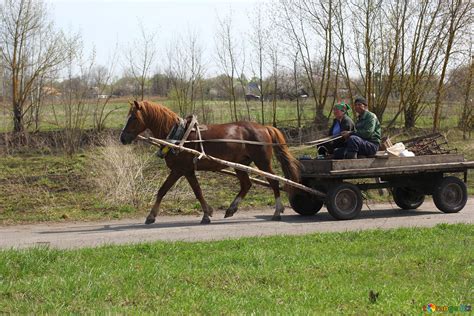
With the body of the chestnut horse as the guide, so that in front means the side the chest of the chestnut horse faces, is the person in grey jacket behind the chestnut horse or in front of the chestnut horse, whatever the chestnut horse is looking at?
behind

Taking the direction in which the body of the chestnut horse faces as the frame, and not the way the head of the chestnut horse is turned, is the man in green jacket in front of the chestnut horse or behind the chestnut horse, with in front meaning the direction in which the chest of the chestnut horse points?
behind

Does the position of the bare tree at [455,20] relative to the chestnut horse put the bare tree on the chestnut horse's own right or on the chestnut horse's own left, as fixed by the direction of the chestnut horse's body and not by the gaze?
on the chestnut horse's own right

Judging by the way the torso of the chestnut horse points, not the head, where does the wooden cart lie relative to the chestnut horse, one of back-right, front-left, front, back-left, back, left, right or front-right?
back

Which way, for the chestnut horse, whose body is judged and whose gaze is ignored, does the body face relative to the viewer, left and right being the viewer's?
facing to the left of the viewer
